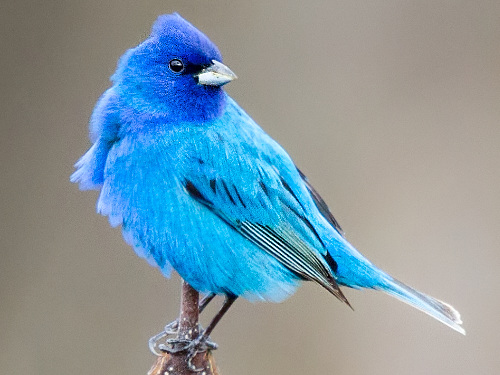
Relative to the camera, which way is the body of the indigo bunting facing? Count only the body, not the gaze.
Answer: to the viewer's left
